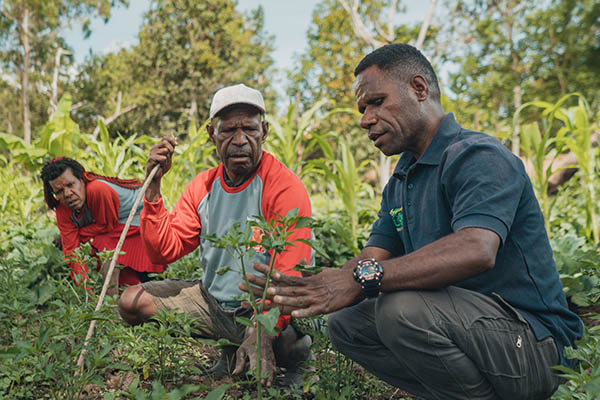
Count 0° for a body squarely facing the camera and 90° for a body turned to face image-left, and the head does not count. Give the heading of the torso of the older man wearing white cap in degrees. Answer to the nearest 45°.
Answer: approximately 0°

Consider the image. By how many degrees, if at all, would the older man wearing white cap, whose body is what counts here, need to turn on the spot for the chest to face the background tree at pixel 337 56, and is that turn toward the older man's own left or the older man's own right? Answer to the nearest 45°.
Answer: approximately 180°

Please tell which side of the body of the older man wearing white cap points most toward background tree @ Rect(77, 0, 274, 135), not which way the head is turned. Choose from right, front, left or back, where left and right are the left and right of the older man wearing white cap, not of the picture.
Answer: back

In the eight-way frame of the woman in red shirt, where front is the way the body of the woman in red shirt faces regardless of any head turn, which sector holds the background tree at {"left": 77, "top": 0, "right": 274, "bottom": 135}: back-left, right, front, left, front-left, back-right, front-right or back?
back-right

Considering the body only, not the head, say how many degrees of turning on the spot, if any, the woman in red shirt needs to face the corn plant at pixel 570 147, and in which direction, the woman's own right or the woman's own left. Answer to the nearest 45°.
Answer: approximately 135° to the woman's own left

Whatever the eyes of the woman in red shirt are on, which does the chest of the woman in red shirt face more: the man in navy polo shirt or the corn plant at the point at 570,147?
the man in navy polo shirt

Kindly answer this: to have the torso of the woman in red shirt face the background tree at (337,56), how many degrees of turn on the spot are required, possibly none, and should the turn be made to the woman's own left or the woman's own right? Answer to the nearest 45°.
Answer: approximately 180°

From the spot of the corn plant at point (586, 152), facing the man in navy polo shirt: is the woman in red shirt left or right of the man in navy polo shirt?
right
